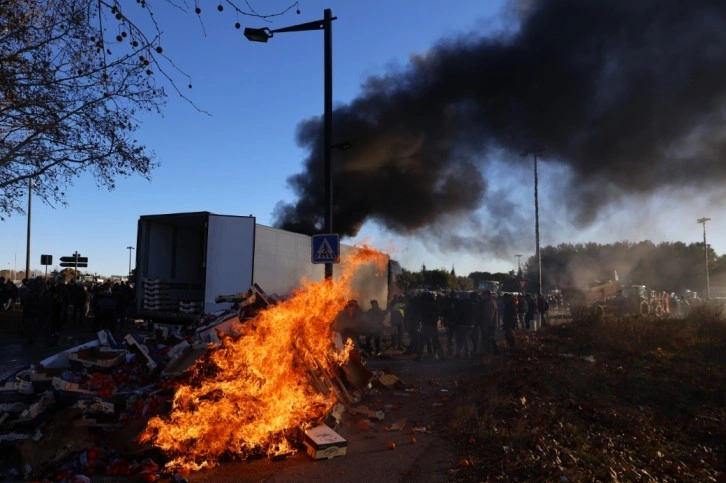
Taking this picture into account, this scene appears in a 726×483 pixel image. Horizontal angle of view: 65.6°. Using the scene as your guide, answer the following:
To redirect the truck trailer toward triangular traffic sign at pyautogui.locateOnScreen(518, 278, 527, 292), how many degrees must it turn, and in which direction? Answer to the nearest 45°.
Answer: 0° — it already faces it

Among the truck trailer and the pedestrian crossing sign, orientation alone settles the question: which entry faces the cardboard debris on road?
the pedestrian crossing sign

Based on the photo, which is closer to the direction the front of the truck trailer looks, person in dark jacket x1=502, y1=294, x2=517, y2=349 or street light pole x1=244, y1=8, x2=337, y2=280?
the person in dark jacket

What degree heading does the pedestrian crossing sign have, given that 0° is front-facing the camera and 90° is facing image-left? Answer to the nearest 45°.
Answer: approximately 0°

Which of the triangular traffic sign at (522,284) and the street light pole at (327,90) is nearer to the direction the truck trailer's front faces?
the triangular traffic sign

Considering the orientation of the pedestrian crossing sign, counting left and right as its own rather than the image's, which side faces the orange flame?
front

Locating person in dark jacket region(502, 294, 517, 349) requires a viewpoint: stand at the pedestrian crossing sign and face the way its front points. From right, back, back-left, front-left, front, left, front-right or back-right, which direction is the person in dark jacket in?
back-left

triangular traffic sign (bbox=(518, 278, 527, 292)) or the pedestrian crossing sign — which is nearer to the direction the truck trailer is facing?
the triangular traffic sign

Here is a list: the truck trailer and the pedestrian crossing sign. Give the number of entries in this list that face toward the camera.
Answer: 1

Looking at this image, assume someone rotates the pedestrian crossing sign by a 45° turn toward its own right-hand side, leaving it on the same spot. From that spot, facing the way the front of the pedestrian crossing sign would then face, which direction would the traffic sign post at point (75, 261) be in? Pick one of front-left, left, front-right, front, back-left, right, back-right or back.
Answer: right

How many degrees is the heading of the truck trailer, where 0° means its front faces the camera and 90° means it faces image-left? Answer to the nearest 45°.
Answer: approximately 225°

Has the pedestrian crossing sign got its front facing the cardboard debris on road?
yes

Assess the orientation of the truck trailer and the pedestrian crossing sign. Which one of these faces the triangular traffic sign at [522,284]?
the truck trailer

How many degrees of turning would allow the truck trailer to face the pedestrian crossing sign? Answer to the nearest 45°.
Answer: approximately 90° to its right
